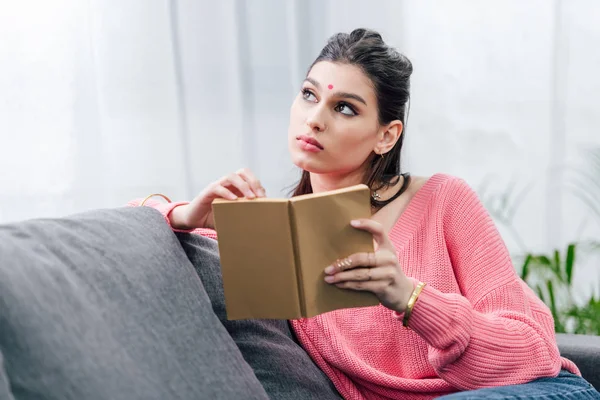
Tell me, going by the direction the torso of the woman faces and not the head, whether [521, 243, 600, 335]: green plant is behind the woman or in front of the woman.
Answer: behind

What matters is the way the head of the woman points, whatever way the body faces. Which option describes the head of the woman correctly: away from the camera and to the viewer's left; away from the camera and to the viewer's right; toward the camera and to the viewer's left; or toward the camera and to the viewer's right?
toward the camera and to the viewer's left

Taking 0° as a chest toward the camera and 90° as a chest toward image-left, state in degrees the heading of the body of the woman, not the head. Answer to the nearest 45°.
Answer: approximately 45°
